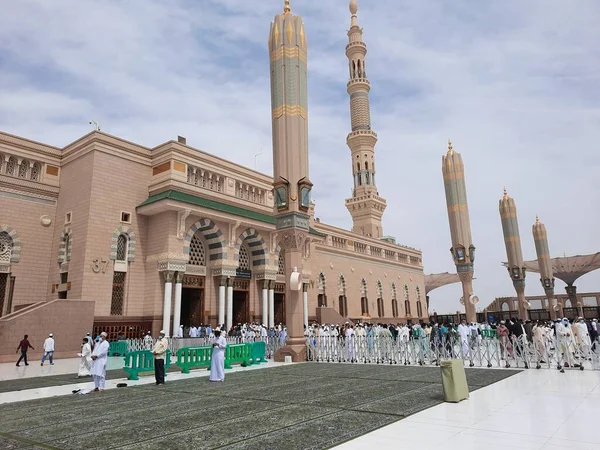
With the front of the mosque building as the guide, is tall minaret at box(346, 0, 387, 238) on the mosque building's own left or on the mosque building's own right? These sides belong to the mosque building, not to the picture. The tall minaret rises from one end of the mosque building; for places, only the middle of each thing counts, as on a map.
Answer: on the mosque building's own left

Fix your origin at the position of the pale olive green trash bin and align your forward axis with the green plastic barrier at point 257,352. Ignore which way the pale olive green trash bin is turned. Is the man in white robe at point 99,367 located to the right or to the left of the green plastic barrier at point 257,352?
left

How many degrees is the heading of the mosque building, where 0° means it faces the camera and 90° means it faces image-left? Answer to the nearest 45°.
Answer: approximately 315°

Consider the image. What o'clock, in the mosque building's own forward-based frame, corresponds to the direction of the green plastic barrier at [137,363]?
The green plastic barrier is roughly at 1 o'clock from the mosque building.

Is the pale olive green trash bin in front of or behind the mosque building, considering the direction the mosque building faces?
in front

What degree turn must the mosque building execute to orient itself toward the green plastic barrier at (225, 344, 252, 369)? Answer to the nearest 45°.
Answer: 0° — it already faces it

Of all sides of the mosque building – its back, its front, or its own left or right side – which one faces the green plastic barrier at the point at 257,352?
front

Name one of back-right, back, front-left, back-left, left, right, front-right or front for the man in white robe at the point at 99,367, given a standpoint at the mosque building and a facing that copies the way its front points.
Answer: front-right
